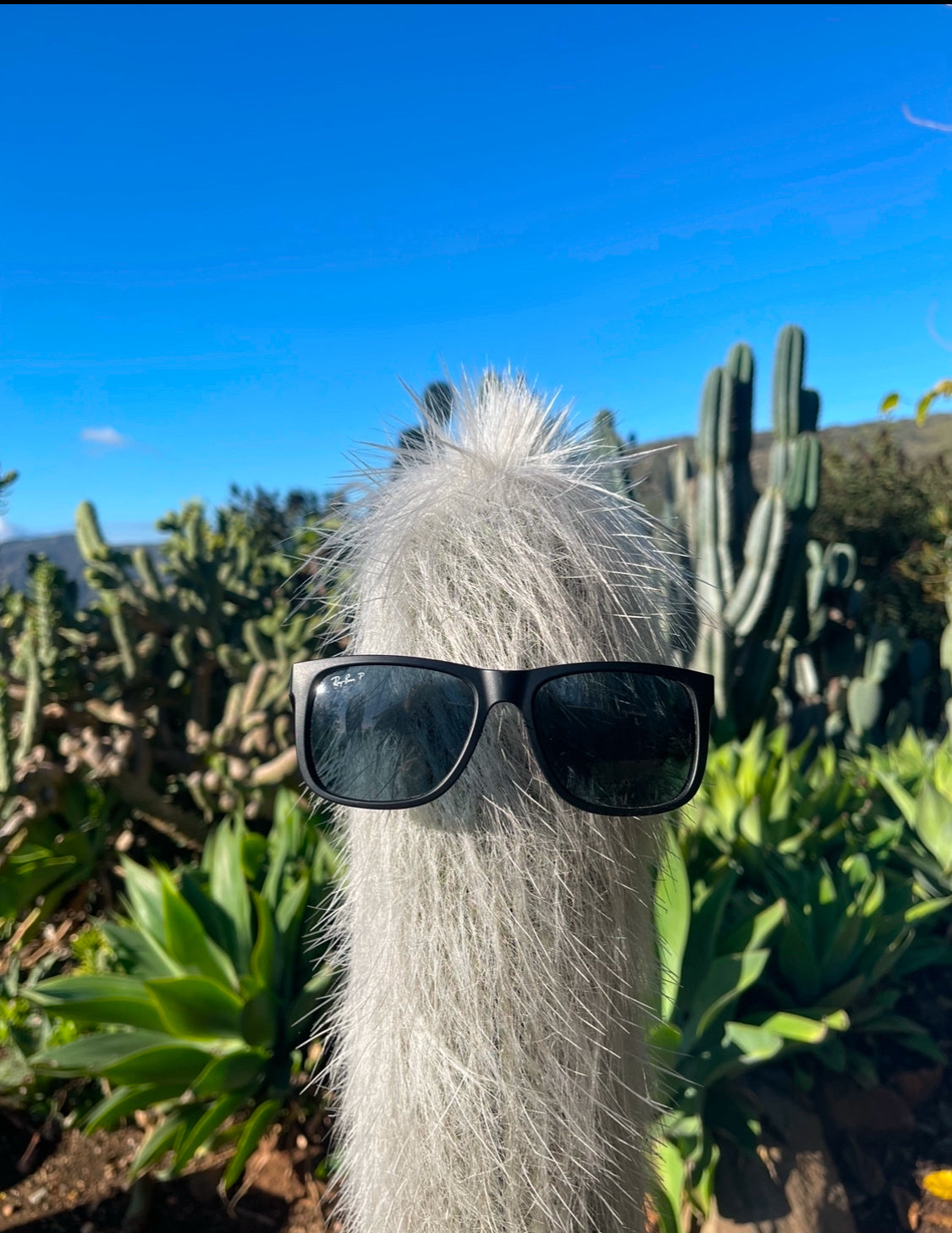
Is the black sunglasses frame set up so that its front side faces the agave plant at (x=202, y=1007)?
no

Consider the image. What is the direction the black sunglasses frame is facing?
toward the camera

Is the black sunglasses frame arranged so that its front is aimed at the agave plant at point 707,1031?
no

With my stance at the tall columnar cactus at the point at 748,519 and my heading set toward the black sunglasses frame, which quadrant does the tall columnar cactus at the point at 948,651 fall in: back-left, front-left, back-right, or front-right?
back-left

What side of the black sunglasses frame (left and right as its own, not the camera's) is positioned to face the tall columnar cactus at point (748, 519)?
back

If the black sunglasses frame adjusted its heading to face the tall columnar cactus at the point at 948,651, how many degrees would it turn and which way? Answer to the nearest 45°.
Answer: approximately 135° to its left
